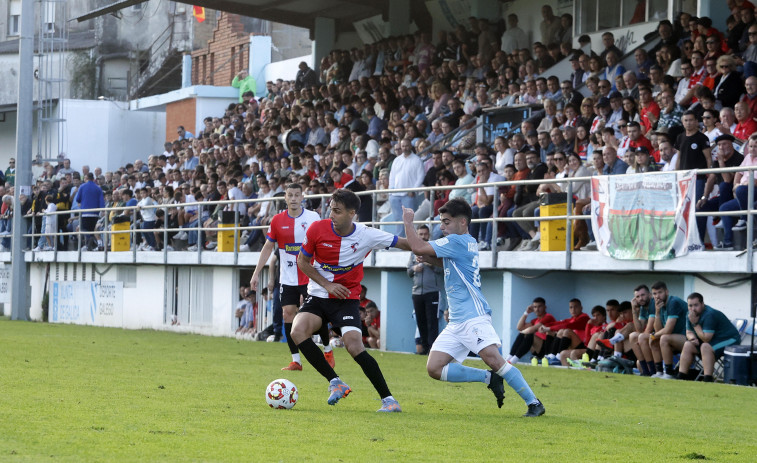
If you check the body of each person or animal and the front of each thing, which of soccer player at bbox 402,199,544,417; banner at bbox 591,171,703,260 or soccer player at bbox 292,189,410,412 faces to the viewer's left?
soccer player at bbox 402,199,544,417

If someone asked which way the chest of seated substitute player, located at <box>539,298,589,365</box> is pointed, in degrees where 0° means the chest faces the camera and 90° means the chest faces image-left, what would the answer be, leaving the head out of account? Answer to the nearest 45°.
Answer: approximately 45°

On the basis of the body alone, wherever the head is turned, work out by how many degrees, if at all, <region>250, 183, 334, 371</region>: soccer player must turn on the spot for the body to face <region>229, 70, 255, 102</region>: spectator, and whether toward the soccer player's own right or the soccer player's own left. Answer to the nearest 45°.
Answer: approximately 180°

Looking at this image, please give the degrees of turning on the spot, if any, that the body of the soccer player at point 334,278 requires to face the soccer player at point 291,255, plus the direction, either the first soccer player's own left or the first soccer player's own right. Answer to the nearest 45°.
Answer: approximately 180°

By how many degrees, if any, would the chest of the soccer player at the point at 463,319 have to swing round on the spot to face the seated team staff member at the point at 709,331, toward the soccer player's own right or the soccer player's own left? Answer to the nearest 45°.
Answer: approximately 135° to the soccer player's own right

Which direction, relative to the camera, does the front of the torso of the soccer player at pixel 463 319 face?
to the viewer's left

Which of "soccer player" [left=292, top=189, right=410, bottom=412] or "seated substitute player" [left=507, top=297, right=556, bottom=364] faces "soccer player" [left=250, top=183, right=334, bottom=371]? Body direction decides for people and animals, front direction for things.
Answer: the seated substitute player

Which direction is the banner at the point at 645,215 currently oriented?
toward the camera

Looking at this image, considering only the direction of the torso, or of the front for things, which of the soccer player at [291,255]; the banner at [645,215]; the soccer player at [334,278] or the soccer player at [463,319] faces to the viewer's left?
the soccer player at [463,319]

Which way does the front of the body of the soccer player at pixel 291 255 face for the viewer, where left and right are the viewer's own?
facing the viewer

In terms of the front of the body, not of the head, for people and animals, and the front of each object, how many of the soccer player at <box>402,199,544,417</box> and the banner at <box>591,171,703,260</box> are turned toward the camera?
1

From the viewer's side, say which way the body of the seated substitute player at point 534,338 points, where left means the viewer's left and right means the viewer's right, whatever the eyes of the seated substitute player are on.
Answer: facing the viewer and to the left of the viewer

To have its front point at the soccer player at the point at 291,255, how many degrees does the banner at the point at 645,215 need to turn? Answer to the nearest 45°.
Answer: approximately 45° to its right

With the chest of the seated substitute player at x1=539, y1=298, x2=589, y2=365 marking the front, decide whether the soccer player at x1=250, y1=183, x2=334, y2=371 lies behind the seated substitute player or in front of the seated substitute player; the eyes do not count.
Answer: in front

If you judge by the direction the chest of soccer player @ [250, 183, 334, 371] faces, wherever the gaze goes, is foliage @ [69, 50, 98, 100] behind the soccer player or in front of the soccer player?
behind
